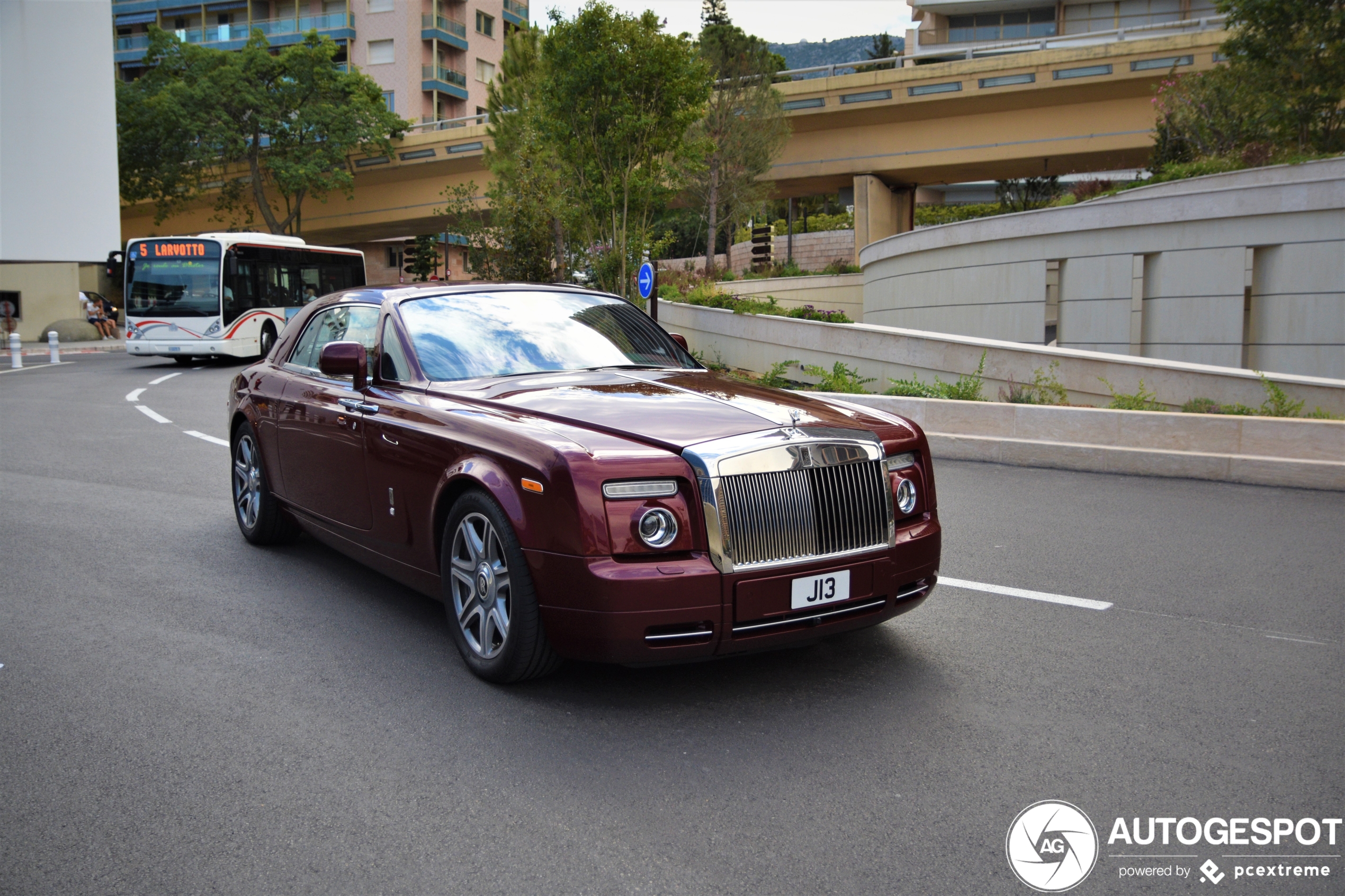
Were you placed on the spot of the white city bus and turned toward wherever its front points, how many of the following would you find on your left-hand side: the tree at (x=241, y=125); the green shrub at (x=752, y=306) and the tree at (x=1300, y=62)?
2

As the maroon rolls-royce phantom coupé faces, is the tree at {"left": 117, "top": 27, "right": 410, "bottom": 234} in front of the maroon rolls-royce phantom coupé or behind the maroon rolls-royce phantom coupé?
behind

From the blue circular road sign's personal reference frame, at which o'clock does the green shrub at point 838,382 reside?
The green shrub is roughly at 10 o'clock from the blue circular road sign.

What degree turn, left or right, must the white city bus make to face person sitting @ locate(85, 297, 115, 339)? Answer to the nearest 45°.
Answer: approximately 135° to its right

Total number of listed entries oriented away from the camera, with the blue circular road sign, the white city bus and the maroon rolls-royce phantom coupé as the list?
0

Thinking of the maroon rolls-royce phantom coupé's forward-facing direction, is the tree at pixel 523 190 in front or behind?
behind

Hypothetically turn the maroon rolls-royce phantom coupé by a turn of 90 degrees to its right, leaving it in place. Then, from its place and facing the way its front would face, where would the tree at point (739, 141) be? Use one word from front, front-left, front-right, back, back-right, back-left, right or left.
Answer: back-right

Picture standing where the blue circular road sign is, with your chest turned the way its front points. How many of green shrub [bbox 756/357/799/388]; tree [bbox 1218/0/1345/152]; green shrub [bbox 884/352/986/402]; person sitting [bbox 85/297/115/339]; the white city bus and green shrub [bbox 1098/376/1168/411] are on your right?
2

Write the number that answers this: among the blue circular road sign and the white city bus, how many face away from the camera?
0

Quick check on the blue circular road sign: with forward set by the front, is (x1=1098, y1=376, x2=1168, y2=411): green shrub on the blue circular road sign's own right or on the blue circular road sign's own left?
on the blue circular road sign's own left

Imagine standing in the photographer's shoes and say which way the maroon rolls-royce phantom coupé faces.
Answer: facing the viewer and to the right of the viewer

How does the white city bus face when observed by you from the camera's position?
facing the viewer and to the left of the viewer

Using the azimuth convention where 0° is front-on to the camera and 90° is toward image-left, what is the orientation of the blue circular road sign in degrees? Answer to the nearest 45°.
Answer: approximately 45°

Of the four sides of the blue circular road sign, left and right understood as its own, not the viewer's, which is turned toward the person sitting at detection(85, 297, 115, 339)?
right
